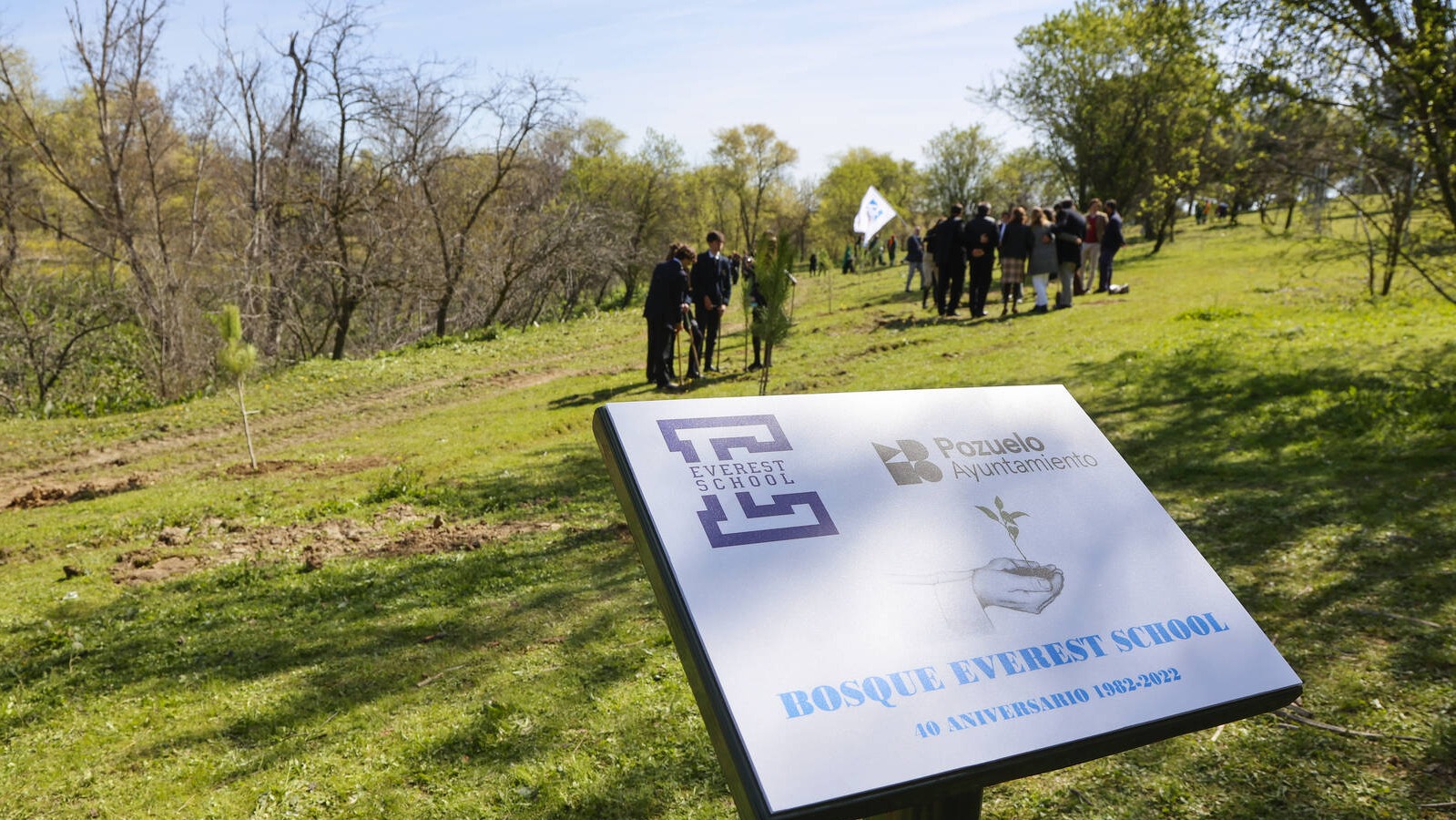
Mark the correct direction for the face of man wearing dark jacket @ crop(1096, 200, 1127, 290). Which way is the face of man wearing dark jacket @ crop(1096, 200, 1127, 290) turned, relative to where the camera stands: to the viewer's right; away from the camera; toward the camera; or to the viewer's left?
to the viewer's left

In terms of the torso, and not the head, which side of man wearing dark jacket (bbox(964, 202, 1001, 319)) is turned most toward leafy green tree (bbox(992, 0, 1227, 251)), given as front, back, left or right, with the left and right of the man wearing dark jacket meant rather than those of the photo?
front

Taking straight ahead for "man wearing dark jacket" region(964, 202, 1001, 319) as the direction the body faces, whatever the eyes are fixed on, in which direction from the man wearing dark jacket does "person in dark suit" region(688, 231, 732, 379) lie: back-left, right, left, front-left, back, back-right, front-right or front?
back-left

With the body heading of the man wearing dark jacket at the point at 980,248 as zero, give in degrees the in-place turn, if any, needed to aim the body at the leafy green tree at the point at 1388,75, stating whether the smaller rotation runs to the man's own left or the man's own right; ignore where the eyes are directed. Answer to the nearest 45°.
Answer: approximately 135° to the man's own right

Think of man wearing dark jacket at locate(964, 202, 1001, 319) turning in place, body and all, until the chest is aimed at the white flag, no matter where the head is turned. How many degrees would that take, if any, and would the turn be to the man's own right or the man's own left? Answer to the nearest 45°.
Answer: approximately 45° to the man's own left

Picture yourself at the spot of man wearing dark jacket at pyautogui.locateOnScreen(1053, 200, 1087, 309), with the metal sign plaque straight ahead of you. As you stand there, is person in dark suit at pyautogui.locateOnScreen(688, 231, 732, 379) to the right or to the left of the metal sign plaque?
right

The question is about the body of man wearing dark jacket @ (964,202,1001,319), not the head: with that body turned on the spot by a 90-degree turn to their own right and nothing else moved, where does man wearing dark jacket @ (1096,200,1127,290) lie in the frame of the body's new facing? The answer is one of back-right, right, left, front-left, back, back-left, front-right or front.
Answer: front-left

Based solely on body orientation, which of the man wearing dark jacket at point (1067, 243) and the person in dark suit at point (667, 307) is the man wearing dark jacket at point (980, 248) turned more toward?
the man wearing dark jacket

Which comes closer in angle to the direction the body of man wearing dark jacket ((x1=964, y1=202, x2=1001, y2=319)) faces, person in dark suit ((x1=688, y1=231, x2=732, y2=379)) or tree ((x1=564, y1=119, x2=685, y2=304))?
the tree

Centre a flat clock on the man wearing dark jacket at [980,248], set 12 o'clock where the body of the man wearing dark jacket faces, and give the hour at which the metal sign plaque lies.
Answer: The metal sign plaque is roughly at 6 o'clock from the man wearing dark jacket.

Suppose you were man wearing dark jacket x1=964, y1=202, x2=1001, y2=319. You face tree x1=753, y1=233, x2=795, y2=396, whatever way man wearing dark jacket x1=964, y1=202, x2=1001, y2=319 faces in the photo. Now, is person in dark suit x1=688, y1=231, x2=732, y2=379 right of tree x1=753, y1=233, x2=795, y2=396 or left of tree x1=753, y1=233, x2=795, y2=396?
right

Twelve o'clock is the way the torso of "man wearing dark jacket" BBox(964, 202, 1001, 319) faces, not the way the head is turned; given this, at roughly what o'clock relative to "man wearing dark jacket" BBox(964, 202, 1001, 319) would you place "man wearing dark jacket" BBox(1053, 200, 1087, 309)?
"man wearing dark jacket" BBox(1053, 200, 1087, 309) is roughly at 2 o'clock from "man wearing dark jacket" BBox(964, 202, 1001, 319).

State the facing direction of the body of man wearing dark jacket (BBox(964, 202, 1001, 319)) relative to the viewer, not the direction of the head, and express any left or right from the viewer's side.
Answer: facing away from the viewer

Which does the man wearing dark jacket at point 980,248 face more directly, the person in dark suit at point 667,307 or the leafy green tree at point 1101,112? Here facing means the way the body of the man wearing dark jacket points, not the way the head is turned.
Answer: the leafy green tree
